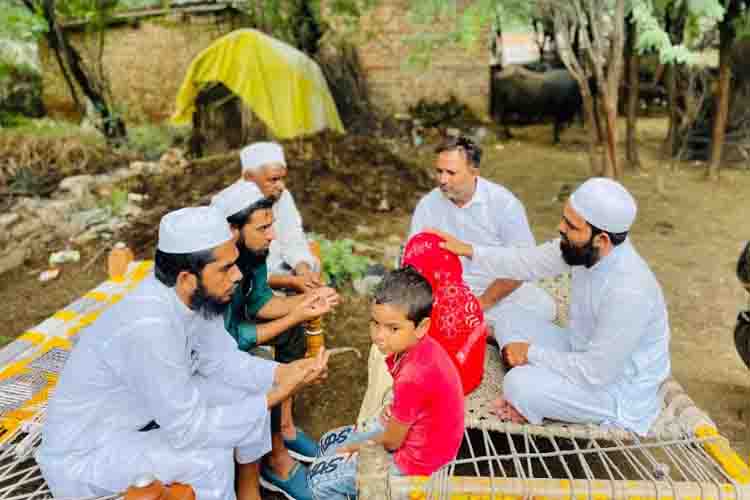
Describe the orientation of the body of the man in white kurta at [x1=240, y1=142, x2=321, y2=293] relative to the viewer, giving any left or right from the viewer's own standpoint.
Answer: facing the viewer and to the right of the viewer

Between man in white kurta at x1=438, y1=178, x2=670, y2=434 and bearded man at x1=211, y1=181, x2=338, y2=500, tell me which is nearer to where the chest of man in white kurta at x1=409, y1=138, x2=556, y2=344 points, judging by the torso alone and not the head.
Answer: the bearded man

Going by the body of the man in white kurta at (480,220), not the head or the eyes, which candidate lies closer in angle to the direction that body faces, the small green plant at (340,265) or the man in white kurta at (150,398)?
the man in white kurta

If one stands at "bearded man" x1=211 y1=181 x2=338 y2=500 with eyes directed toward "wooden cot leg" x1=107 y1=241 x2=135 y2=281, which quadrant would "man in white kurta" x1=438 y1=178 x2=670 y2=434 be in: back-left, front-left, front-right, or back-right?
back-right

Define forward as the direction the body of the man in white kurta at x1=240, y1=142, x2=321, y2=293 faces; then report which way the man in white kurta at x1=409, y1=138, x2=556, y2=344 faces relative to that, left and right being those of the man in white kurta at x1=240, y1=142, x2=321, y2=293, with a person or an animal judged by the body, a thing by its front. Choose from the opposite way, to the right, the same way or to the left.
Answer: to the right

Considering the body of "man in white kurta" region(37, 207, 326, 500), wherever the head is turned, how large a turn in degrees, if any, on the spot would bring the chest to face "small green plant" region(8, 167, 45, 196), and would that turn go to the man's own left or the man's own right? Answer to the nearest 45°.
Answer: approximately 90° to the man's own left

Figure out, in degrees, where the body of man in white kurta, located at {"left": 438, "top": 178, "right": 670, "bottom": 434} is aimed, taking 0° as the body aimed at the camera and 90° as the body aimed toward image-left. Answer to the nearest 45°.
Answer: approximately 90°

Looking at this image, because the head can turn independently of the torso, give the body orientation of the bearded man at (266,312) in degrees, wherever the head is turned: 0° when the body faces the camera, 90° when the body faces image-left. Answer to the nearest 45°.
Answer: approximately 270°

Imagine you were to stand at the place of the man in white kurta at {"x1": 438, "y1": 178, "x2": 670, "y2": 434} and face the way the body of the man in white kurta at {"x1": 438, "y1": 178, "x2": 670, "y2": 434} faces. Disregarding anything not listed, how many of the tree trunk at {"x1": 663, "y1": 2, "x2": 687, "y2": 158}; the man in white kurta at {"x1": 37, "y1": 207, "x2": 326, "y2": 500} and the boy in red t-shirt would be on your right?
1

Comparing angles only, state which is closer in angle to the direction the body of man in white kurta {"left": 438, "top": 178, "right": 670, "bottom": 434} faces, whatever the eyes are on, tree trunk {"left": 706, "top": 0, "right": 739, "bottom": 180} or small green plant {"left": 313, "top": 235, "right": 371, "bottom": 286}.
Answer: the small green plant

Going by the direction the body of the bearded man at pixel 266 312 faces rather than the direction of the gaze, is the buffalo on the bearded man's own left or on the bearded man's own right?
on the bearded man's own left

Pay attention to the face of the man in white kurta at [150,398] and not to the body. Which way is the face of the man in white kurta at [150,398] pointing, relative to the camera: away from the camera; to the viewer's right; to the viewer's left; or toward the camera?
to the viewer's right

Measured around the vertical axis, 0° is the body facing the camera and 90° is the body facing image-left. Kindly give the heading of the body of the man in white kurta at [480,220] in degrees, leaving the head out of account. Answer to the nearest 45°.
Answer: approximately 45°

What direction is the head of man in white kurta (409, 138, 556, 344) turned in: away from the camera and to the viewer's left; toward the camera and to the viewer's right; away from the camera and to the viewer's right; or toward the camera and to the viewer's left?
toward the camera and to the viewer's left

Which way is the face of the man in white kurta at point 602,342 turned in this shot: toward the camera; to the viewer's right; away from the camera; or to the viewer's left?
to the viewer's left

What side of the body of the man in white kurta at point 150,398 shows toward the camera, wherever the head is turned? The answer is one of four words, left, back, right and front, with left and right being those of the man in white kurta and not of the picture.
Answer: right

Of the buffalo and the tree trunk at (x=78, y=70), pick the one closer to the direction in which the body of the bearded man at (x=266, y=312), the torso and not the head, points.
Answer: the buffalo
